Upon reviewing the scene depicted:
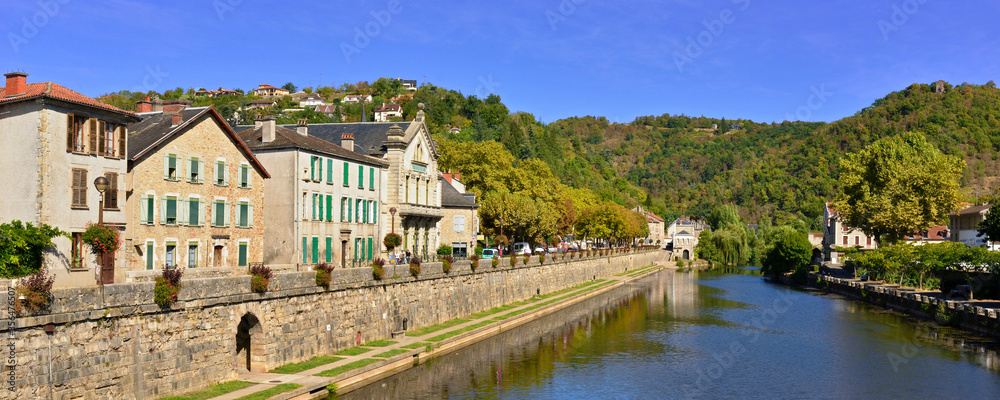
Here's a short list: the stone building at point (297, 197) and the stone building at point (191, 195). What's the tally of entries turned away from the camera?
0

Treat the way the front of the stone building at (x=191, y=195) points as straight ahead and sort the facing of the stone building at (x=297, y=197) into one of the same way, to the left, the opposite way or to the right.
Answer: the same way

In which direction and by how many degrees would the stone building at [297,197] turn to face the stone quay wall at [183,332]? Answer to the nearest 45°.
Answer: approximately 45° to its right

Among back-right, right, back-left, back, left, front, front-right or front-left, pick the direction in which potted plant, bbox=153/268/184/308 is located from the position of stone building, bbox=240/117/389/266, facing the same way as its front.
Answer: front-right

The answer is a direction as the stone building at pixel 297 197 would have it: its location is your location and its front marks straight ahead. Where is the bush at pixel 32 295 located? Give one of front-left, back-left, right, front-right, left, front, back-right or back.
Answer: front-right

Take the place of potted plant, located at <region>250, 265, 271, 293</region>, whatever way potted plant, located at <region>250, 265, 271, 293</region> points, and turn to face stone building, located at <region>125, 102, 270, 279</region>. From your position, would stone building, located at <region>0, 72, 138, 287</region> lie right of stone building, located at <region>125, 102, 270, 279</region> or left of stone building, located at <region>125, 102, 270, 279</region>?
left

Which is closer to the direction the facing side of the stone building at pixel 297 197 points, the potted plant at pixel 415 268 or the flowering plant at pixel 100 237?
the potted plant

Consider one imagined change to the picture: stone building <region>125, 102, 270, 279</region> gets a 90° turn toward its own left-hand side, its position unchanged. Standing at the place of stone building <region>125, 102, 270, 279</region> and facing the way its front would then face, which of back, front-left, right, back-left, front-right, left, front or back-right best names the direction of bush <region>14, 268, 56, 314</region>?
back-right

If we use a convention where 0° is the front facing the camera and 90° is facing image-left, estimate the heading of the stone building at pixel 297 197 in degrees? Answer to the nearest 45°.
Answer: approximately 315°

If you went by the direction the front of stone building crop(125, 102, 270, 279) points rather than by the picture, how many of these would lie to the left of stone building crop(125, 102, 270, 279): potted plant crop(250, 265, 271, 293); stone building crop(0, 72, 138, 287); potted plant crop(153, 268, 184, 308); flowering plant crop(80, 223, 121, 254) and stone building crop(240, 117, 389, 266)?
1

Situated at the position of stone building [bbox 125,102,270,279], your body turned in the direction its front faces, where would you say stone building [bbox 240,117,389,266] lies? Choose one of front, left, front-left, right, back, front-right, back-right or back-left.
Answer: left

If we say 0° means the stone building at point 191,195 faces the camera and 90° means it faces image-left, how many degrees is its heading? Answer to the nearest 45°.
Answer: approximately 315°

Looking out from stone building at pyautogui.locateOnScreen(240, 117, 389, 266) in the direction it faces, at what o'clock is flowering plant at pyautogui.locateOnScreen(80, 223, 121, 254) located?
The flowering plant is roughly at 2 o'clock from the stone building.
